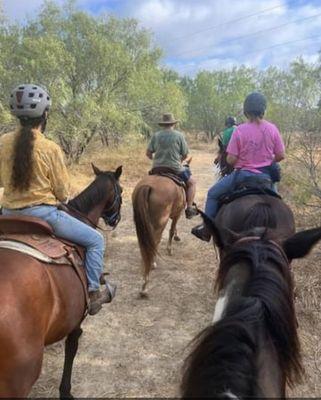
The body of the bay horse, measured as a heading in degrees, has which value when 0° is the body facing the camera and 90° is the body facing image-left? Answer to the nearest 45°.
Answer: approximately 225°

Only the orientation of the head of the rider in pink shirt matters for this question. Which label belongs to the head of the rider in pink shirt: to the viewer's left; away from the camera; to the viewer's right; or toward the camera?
away from the camera

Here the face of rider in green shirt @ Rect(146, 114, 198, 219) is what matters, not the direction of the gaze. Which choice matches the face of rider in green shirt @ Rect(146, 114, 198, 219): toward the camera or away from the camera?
away from the camera

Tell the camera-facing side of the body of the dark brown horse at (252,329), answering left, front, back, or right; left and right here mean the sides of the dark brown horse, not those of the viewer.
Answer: back

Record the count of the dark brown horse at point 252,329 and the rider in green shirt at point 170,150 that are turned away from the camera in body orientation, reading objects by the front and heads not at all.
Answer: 2

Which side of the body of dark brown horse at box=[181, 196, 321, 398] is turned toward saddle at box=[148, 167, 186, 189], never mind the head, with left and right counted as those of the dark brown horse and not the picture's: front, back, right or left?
front

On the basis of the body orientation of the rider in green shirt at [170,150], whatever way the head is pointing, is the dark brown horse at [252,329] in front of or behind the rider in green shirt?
behind

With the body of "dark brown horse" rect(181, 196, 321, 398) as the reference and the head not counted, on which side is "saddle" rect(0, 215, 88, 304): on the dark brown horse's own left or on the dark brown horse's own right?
on the dark brown horse's own left

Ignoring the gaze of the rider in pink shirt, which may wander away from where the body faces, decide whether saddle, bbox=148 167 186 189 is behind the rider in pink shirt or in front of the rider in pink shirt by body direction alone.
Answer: in front

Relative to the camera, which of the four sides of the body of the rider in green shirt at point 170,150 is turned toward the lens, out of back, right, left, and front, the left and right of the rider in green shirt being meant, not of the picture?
back

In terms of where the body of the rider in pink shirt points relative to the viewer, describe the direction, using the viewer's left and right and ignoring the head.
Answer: facing away from the viewer
